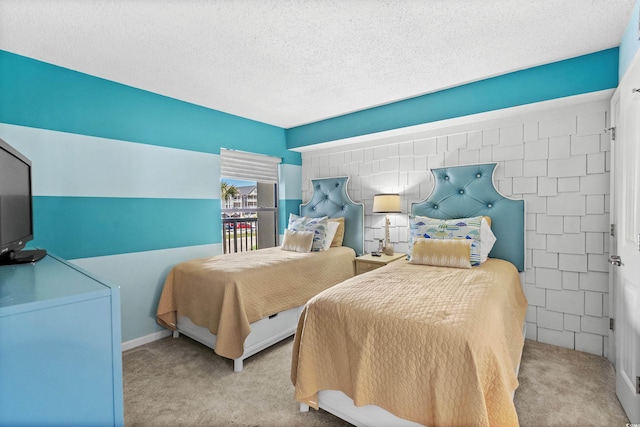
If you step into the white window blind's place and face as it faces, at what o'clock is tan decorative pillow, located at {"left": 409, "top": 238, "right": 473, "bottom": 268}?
The tan decorative pillow is roughly at 12 o'clock from the white window blind.

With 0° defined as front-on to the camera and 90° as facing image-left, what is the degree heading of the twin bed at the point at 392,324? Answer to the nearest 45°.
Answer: approximately 45°

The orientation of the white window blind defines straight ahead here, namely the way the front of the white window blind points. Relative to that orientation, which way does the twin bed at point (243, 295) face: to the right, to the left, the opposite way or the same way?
to the right

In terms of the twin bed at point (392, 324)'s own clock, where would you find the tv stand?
The tv stand is roughly at 1 o'clock from the twin bed.

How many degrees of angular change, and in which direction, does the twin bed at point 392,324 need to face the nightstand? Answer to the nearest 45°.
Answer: approximately 135° to its right

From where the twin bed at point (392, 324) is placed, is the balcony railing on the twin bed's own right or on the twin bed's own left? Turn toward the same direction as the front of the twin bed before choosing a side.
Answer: on the twin bed's own right

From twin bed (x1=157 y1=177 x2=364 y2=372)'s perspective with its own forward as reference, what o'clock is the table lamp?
The table lamp is roughly at 7 o'clock from the twin bed.

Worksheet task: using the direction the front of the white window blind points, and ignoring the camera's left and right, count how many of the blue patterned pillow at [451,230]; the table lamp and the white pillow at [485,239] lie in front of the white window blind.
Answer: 3

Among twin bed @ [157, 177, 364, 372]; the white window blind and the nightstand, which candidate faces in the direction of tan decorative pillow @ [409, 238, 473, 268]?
the white window blind

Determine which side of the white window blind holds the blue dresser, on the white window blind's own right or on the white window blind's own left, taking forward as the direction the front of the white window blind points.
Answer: on the white window blind's own right
